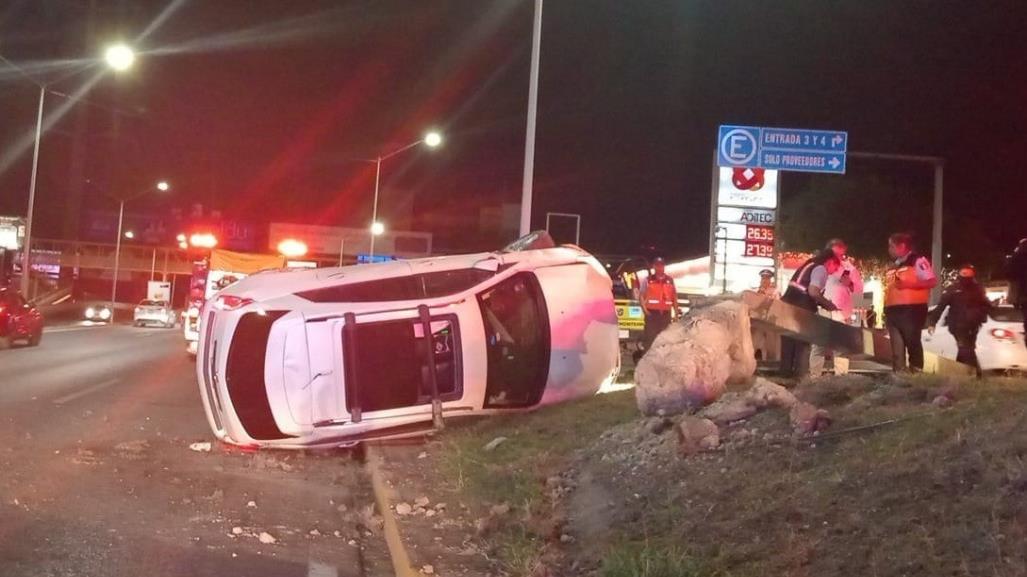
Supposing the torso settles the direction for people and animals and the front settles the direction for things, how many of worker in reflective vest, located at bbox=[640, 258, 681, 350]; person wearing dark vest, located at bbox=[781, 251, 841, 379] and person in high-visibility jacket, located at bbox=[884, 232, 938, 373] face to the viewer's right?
1

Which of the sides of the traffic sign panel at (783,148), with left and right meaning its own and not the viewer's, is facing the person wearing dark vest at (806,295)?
front

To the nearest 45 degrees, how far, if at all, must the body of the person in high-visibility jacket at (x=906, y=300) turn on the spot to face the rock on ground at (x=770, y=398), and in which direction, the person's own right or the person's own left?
approximately 45° to the person's own left

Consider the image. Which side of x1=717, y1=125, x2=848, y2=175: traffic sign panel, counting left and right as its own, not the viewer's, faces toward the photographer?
front

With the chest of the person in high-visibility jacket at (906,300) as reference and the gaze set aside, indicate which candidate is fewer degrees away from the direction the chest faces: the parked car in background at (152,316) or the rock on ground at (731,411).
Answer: the rock on ground

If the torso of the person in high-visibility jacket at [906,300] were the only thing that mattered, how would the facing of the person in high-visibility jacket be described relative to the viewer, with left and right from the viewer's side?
facing the viewer and to the left of the viewer

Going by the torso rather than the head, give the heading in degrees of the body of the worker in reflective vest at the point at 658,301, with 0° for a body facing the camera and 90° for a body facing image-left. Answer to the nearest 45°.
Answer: approximately 0°

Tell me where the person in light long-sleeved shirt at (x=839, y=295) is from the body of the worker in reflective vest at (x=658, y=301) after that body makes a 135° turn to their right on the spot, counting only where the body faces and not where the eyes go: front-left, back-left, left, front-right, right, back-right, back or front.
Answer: back

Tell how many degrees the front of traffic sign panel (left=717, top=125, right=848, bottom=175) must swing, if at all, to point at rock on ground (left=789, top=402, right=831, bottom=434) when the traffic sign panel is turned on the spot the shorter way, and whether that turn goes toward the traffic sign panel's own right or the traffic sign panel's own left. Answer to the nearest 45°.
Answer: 0° — it already faces it

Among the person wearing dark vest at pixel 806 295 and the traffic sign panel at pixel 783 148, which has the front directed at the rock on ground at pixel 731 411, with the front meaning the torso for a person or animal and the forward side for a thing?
the traffic sign panel

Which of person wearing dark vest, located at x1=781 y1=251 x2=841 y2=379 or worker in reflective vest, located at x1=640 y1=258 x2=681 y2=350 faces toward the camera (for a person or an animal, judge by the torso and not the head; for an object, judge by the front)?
the worker in reflective vest

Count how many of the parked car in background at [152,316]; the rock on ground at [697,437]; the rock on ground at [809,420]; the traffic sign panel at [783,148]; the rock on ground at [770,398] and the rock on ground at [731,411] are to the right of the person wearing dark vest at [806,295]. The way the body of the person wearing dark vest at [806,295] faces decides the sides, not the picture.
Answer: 4

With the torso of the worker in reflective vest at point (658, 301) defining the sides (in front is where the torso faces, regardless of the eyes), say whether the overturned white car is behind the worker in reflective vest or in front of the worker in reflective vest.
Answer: in front
